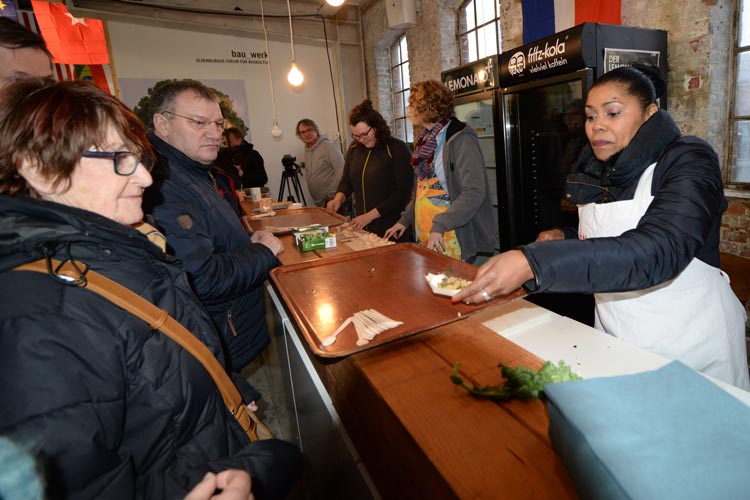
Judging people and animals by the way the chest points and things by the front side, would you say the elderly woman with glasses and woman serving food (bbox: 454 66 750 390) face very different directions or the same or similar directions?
very different directions

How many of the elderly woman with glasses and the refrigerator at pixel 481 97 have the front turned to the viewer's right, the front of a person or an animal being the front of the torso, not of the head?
1

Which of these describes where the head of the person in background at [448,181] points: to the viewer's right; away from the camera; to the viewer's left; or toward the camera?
to the viewer's left

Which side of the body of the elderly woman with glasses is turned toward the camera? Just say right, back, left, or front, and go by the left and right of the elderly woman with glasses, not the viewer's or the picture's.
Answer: right

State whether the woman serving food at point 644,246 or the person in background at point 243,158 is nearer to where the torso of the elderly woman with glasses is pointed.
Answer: the woman serving food

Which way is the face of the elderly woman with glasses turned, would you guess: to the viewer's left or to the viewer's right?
to the viewer's right

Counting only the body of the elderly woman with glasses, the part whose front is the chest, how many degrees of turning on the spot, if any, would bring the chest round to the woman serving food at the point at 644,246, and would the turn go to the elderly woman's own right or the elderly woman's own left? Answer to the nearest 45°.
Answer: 0° — they already face them

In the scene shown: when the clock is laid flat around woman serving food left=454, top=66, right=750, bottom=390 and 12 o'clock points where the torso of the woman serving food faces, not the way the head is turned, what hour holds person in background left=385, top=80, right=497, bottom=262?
The person in background is roughly at 3 o'clock from the woman serving food.

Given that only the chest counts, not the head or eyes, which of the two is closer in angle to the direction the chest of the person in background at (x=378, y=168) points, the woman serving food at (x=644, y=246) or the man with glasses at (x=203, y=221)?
the man with glasses

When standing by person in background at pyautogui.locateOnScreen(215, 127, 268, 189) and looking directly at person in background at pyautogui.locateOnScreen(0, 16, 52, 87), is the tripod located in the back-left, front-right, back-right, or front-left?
back-left

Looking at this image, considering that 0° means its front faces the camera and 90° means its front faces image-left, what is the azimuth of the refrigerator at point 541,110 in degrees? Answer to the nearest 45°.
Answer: approximately 45°
